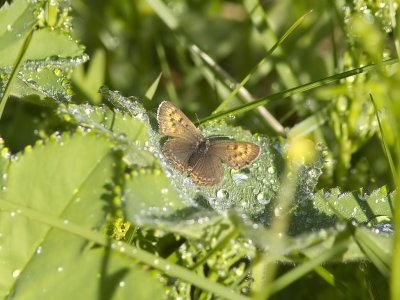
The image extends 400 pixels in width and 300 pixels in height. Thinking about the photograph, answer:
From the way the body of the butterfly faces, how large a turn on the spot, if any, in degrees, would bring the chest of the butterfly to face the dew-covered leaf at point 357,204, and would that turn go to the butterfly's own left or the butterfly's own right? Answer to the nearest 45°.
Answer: approximately 45° to the butterfly's own right

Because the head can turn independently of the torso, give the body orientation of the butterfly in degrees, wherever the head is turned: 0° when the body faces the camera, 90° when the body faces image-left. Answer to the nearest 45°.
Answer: approximately 225°
